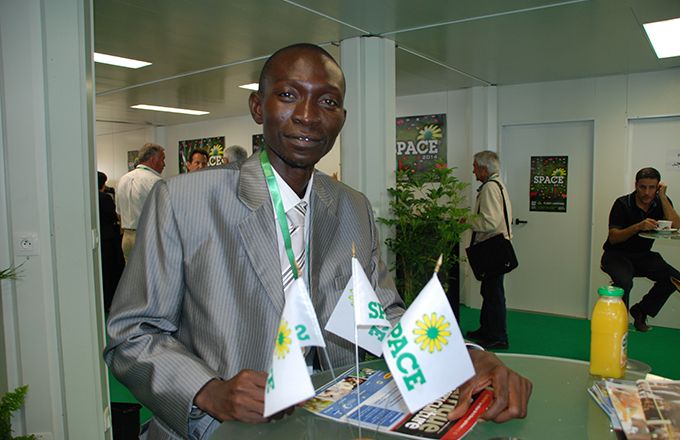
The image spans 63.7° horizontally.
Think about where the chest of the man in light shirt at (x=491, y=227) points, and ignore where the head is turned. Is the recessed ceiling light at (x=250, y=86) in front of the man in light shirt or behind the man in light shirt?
in front

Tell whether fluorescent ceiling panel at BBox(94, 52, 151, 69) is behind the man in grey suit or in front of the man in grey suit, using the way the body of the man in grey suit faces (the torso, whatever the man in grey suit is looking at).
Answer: behind

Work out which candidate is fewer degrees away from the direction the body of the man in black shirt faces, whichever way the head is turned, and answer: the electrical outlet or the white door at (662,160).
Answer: the electrical outlet

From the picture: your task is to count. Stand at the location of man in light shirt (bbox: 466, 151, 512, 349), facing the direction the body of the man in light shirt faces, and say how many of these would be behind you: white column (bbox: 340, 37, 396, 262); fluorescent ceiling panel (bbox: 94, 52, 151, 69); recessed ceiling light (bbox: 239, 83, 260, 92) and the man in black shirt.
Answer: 1

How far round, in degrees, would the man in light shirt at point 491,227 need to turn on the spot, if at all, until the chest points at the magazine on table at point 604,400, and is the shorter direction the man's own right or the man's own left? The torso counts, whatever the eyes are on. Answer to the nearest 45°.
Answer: approximately 90° to the man's own left

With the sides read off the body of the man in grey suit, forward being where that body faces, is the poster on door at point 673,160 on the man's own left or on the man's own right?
on the man's own left

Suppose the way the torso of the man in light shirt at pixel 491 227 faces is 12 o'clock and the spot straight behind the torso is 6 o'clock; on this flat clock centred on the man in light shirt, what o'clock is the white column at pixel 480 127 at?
The white column is roughly at 3 o'clock from the man in light shirt.

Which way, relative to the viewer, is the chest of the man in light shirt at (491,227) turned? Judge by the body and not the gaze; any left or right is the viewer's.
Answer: facing to the left of the viewer

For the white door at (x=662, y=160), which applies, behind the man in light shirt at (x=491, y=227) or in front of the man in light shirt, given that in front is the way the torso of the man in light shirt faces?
behind

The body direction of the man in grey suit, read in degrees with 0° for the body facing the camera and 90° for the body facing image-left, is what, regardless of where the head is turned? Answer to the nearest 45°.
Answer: approximately 315°
